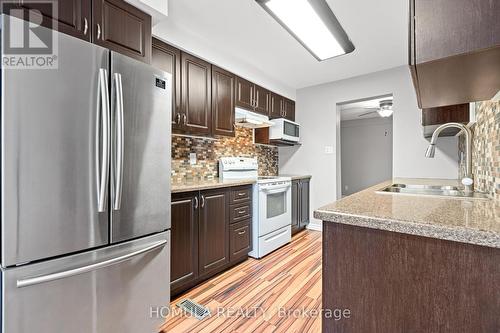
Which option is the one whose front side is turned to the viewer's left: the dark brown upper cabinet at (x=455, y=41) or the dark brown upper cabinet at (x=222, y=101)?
the dark brown upper cabinet at (x=455, y=41)

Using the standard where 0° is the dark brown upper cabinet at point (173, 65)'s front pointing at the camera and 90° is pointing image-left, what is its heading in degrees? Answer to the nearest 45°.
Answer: approximately 315°

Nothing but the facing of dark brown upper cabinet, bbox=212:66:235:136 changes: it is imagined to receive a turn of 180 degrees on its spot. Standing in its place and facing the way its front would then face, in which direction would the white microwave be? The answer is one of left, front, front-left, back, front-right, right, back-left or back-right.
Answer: right

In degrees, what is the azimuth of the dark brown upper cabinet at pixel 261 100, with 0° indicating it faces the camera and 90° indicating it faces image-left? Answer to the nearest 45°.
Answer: approximately 315°

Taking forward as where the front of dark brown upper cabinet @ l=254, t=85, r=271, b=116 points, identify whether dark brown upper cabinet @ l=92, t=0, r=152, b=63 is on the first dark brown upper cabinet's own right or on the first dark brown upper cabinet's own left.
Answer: on the first dark brown upper cabinet's own right

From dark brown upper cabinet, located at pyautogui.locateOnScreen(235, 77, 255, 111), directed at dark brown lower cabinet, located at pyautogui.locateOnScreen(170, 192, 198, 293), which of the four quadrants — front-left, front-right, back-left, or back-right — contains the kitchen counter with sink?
front-left

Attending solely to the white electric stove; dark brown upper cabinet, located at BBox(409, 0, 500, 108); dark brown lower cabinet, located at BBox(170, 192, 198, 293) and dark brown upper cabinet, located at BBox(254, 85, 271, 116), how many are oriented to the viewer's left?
1

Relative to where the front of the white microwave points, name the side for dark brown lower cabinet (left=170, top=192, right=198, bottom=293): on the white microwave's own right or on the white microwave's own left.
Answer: on the white microwave's own right

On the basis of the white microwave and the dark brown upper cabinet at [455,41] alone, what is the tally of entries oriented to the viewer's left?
1
